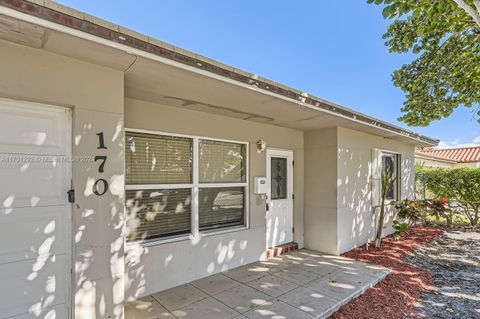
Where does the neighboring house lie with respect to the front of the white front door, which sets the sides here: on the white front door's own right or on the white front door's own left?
on the white front door's own left

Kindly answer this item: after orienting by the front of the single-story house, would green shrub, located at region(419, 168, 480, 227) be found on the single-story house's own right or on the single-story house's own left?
on the single-story house's own left

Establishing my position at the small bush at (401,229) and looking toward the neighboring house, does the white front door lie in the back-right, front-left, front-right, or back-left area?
back-left

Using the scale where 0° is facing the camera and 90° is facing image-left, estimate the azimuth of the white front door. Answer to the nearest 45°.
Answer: approximately 315°

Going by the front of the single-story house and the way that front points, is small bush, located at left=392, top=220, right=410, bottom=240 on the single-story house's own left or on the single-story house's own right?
on the single-story house's own left

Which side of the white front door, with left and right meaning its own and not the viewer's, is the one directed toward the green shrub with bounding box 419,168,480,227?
left

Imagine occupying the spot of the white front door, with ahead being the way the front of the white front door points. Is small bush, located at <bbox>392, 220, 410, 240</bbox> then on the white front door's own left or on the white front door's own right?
on the white front door's own left

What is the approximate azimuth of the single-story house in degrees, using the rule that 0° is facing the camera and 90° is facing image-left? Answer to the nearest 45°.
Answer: approximately 315°

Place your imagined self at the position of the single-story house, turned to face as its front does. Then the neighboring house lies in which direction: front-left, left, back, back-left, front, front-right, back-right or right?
left
